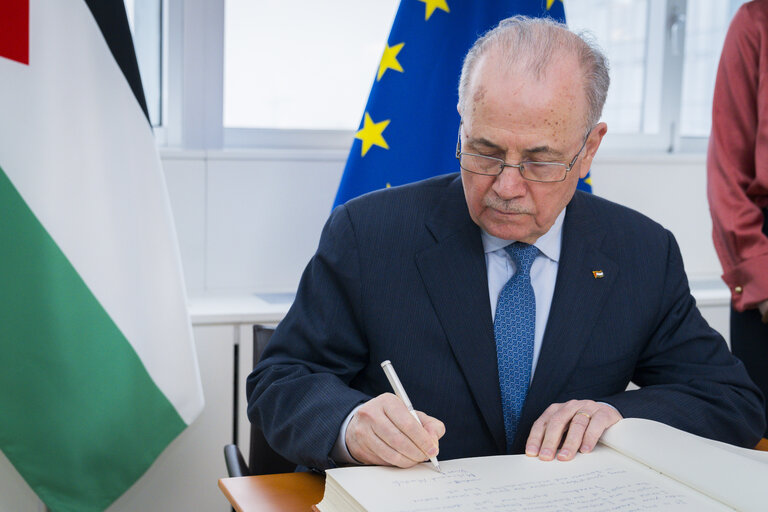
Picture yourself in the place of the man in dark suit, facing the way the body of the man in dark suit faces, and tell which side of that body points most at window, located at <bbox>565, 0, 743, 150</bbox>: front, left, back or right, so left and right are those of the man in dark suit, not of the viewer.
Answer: back

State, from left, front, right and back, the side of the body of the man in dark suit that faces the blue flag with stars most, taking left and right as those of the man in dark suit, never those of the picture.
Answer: back

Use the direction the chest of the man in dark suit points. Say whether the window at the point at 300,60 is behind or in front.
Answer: behind

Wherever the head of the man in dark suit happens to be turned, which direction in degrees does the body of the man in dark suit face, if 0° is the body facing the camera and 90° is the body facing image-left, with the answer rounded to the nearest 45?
approximately 0°

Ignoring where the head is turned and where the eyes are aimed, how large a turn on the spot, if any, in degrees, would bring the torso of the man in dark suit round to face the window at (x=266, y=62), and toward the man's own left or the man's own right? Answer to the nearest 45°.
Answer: approximately 135° to the man's own right
